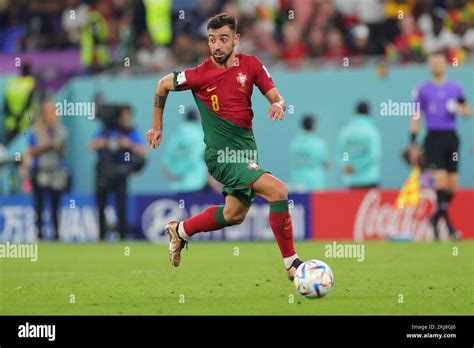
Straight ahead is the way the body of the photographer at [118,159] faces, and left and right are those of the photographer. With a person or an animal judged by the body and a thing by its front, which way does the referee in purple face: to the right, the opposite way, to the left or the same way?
the same way

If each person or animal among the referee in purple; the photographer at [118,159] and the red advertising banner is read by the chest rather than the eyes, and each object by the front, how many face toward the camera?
3

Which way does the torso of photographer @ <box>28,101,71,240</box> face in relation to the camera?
toward the camera

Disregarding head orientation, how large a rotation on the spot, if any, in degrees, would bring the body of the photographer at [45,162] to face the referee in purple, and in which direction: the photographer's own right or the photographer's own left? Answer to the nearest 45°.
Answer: approximately 45° to the photographer's own left

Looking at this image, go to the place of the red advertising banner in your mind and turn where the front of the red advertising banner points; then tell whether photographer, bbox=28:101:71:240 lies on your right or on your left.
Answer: on your right

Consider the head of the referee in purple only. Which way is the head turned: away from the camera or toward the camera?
toward the camera

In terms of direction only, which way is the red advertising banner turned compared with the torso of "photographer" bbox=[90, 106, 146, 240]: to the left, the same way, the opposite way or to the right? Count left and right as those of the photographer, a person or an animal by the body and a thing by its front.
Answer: the same way

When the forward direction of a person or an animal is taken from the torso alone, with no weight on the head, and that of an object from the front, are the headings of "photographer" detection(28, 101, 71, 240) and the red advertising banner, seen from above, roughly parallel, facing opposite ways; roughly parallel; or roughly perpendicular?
roughly parallel

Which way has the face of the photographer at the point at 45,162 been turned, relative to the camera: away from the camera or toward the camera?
toward the camera

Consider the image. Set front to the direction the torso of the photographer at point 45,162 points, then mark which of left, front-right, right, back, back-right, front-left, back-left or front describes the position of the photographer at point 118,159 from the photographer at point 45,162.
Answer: left

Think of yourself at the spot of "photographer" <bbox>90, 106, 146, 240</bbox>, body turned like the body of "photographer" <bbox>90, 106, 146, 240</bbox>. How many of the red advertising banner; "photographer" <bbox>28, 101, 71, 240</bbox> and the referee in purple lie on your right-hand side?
1

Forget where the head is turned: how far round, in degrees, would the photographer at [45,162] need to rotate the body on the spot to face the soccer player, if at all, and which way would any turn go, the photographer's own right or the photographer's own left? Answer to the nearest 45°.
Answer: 0° — they already face them

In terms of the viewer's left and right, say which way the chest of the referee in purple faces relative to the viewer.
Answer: facing the viewer

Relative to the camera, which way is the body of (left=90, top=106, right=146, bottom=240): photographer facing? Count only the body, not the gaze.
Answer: toward the camera

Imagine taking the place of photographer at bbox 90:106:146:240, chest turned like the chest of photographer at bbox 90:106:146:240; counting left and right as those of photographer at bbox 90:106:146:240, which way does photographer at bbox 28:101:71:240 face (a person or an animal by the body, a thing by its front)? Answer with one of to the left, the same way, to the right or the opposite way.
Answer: the same way

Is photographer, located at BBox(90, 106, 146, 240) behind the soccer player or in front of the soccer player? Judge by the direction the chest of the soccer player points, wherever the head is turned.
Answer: behind

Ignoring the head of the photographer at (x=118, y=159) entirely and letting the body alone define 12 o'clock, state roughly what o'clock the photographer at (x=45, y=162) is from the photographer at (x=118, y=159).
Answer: the photographer at (x=45, y=162) is roughly at 3 o'clock from the photographer at (x=118, y=159).
